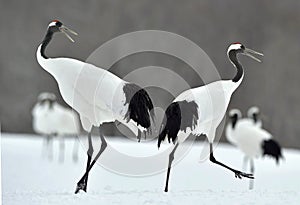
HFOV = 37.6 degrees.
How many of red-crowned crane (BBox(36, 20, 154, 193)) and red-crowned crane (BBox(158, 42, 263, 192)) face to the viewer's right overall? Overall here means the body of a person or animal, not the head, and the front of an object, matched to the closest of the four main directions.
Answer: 1

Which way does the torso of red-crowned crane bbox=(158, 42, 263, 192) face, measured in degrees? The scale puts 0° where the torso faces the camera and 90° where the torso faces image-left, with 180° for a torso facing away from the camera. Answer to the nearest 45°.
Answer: approximately 270°

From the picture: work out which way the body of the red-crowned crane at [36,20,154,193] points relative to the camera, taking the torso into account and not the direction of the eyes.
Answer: to the viewer's left

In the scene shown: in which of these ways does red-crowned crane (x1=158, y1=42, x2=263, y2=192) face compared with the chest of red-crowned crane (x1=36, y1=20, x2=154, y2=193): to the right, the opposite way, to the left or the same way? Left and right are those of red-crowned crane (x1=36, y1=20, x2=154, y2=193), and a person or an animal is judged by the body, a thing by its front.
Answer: the opposite way

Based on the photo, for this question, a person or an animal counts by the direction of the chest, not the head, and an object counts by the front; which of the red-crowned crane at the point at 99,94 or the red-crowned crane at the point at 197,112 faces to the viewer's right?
the red-crowned crane at the point at 197,112
